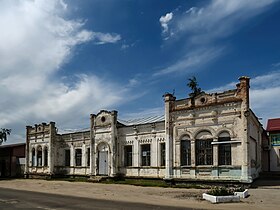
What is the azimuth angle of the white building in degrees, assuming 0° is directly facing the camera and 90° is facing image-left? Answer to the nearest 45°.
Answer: approximately 45°
